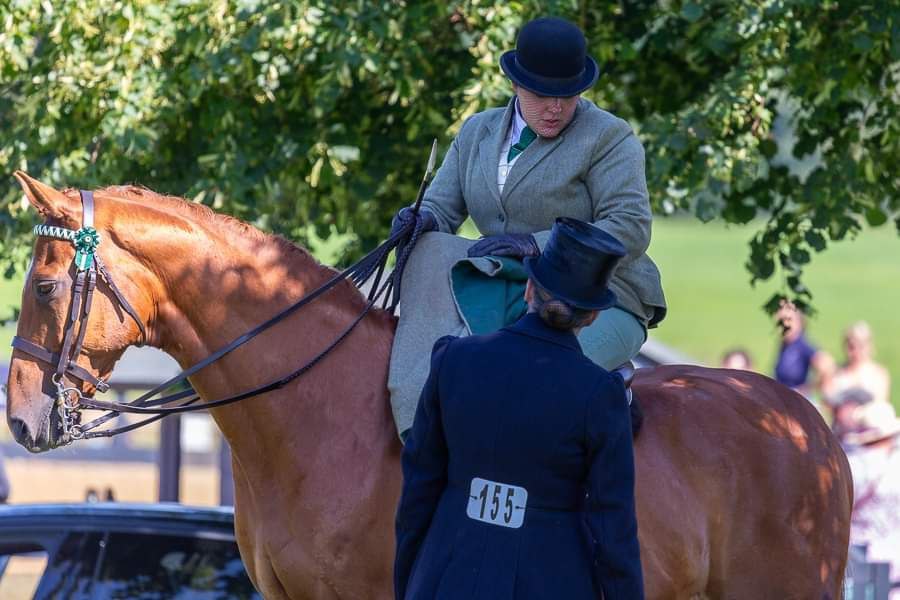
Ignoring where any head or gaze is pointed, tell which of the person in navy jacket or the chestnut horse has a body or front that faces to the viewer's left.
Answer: the chestnut horse

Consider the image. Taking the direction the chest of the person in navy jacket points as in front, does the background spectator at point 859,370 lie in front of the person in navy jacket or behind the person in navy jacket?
in front

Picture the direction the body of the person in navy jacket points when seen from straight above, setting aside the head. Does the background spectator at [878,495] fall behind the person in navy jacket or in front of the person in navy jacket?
in front

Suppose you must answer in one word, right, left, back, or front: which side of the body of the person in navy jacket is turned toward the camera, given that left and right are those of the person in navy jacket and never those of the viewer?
back

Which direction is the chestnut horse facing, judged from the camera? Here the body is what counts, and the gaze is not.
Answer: to the viewer's left

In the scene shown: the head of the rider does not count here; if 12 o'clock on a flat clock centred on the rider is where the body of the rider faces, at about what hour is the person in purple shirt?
The person in purple shirt is roughly at 5 o'clock from the rider.

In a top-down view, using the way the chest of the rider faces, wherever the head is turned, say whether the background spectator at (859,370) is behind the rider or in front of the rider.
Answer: behind

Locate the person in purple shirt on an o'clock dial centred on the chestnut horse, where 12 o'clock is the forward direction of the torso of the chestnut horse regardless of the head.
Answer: The person in purple shirt is roughly at 4 o'clock from the chestnut horse.

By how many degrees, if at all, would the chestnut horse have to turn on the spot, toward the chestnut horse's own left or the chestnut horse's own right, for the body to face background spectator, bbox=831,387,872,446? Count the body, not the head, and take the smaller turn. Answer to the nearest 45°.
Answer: approximately 135° to the chestnut horse's own right

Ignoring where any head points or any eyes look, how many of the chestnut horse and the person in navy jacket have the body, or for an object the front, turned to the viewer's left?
1

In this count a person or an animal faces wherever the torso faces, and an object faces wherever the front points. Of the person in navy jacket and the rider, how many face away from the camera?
1

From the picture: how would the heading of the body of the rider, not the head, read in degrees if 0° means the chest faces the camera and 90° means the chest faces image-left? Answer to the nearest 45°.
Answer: approximately 45°
